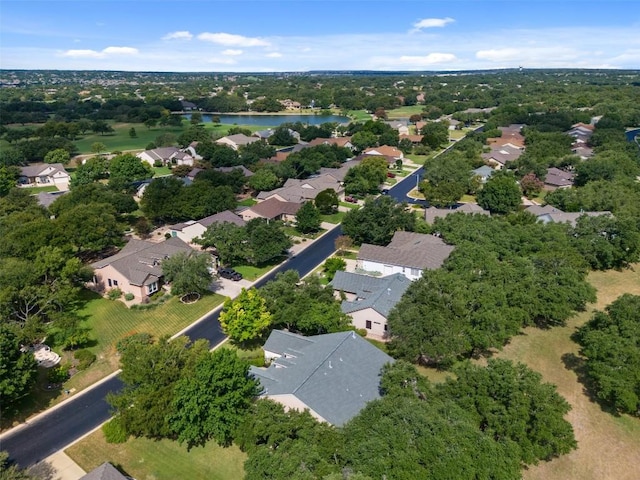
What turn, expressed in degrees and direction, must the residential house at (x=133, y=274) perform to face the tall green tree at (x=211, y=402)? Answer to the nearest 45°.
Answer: approximately 45° to its right

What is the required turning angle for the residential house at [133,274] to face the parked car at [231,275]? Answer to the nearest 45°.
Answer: approximately 45° to its left

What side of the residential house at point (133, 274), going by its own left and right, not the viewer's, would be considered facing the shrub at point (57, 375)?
right

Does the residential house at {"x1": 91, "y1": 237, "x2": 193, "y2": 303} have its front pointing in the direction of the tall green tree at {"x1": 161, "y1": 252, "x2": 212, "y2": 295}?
yes

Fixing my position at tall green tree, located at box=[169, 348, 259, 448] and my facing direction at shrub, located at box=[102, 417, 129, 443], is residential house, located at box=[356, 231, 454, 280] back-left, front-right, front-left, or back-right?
back-right

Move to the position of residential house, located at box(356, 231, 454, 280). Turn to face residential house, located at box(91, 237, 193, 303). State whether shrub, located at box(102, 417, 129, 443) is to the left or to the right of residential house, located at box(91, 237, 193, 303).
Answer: left

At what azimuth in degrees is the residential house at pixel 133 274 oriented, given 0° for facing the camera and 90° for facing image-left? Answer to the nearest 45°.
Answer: approximately 315°

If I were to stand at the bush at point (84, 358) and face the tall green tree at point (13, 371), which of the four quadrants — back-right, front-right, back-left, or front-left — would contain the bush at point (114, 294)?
back-right

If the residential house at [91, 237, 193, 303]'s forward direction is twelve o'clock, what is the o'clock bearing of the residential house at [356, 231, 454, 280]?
the residential house at [356, 231, 454, 280] is roughly at 11 o'clock from the residential house at [91, 237, 193, 303].

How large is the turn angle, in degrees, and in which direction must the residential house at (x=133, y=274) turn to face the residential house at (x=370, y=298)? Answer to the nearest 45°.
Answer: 0° — it already faces it
